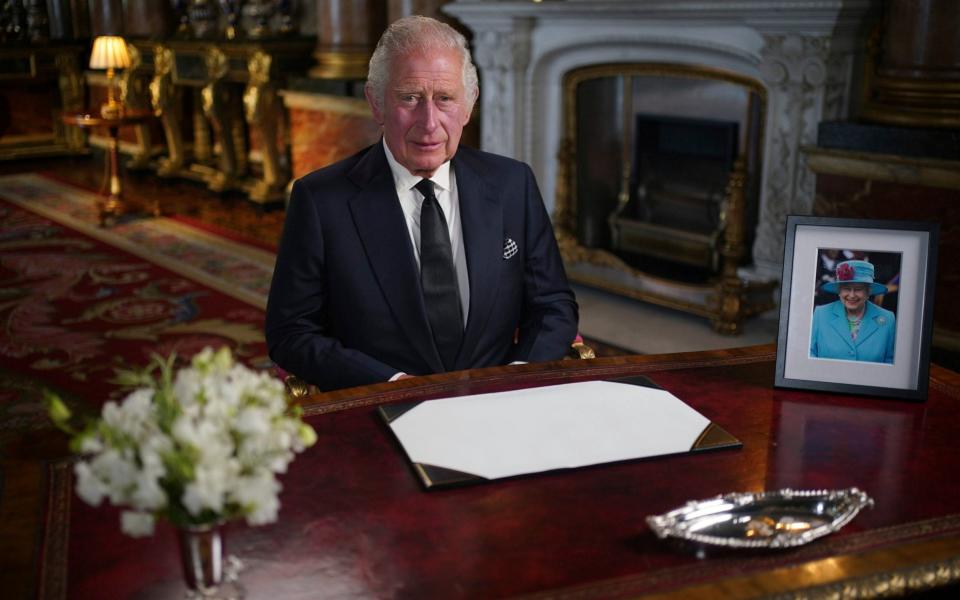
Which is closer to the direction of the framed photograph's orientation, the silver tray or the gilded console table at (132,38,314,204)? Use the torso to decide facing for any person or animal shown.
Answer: the silver tray

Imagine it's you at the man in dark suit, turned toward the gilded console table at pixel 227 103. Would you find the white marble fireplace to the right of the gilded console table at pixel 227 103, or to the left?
right

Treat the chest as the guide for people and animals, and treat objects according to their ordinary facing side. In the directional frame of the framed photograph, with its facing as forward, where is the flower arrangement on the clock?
The flower arrangement is roughly at 1 o'clock from the framed photograph.

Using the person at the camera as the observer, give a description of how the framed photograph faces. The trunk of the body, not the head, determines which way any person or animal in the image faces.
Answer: facing the viewer

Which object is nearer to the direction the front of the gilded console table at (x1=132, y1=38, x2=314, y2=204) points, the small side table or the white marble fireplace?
the small side table

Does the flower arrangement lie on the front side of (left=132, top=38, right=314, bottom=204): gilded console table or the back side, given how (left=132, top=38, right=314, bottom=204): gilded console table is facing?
on the front side

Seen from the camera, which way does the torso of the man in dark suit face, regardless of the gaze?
toward the camera

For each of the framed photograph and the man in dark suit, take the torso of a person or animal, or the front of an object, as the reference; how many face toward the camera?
2

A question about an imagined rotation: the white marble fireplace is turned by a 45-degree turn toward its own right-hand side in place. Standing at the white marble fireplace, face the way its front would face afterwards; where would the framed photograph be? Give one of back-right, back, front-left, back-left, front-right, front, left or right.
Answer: left

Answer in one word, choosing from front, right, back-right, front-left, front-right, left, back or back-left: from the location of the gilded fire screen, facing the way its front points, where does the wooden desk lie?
front-left

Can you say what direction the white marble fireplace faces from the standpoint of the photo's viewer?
facing the viewer and to the left of the viewer
